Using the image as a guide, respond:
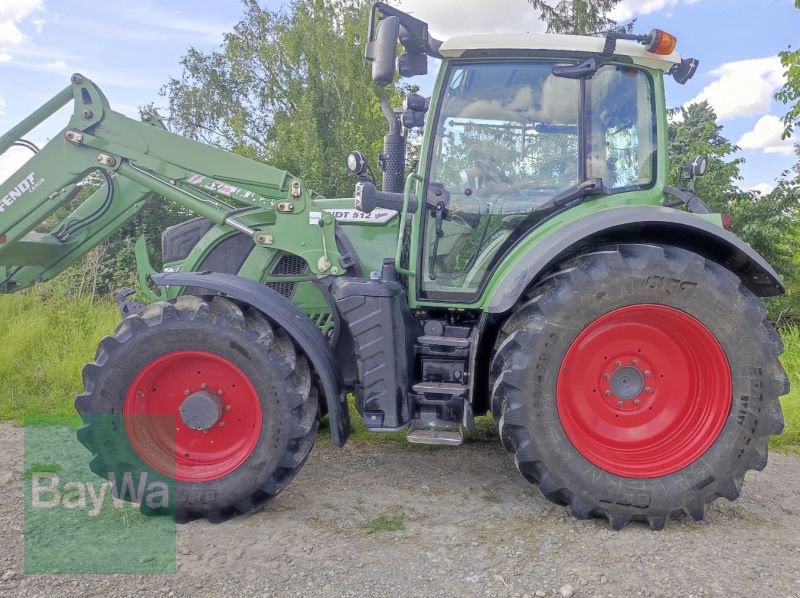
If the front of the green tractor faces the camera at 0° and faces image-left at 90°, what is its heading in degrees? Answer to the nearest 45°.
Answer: approximately 90°

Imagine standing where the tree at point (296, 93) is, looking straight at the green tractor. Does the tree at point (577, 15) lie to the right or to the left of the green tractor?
left

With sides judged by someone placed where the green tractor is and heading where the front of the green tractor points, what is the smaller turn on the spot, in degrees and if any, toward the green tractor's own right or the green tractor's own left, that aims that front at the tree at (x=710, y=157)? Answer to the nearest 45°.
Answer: approximately 135° to the green tractor's own right

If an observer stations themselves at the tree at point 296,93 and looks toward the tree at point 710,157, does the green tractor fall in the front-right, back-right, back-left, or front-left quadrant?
front-right

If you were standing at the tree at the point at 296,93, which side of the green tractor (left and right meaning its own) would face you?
right

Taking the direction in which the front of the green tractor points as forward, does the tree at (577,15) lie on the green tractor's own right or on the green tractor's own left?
on the green tractor's own right
